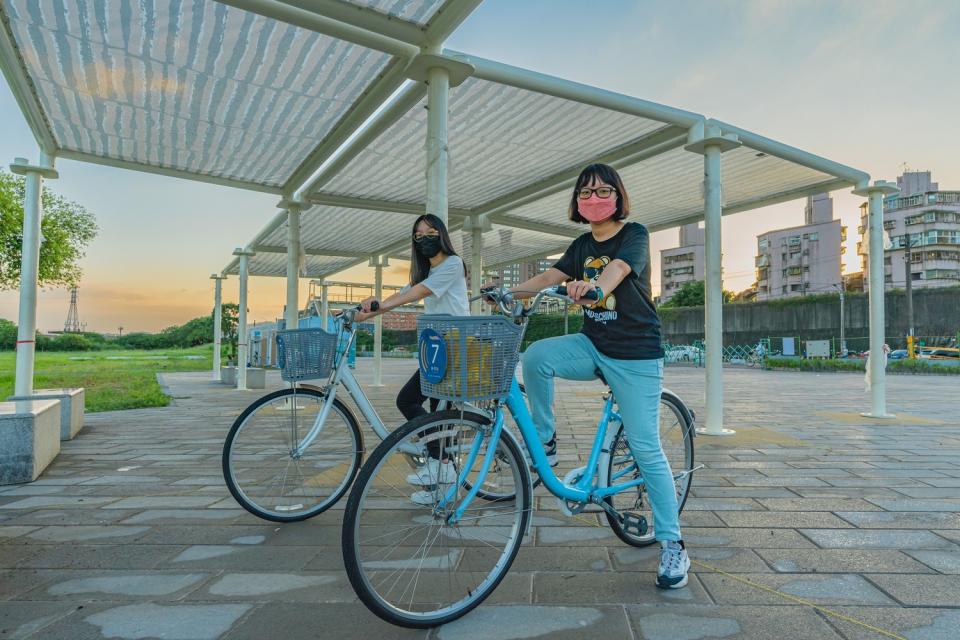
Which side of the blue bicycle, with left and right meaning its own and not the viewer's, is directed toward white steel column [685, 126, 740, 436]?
back

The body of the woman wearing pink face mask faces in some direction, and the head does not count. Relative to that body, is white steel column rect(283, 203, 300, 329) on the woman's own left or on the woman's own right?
on the woman's own right

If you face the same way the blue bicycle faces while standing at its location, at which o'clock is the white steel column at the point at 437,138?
The white steel column is roughly at 4 o'clock from the blue bicycle.

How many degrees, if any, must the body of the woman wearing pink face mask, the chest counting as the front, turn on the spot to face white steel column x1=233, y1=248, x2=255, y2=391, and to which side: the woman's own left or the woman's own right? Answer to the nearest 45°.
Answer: approximately 90° to the woman's own right

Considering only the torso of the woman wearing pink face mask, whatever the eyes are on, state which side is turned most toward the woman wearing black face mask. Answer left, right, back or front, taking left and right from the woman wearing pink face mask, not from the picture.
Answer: right

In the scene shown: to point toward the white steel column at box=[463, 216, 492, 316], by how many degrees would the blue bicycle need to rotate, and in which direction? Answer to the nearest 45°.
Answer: approximately 135° to its right

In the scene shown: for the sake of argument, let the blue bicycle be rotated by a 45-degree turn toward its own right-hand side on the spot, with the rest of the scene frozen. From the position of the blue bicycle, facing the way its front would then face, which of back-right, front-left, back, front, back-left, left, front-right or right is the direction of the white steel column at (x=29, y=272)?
front-right
